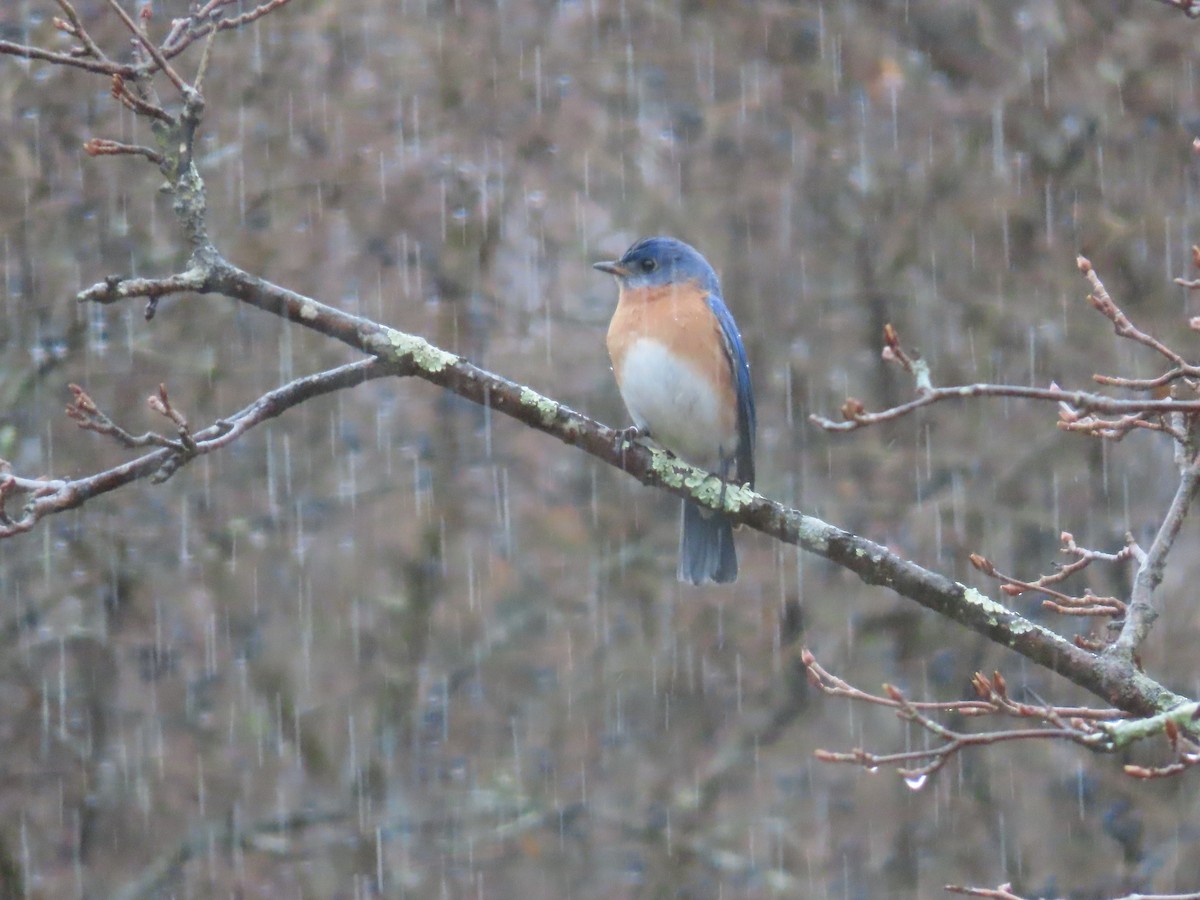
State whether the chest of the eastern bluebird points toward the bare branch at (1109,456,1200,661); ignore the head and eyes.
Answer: no

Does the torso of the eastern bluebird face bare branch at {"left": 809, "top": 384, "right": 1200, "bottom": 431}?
no

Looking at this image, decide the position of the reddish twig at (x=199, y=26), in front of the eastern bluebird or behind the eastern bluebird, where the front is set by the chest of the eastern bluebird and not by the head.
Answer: in front
